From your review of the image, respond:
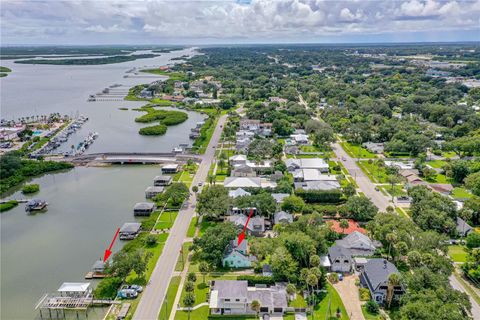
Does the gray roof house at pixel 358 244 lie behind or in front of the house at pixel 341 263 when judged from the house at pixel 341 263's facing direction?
behind

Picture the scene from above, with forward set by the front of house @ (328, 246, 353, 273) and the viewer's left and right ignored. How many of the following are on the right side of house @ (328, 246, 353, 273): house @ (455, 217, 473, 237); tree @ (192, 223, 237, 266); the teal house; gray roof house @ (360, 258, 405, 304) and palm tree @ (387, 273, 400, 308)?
2

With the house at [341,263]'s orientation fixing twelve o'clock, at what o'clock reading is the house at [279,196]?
the house at [279,196] is roughly at 5 o'clock from the house at [341,263].

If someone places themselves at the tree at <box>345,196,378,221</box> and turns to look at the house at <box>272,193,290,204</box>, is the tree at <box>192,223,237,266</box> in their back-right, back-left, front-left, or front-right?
front-left

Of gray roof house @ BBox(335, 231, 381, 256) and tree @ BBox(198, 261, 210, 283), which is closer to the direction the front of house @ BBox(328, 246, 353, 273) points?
the tree

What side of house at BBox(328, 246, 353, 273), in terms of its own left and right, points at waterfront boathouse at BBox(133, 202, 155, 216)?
right

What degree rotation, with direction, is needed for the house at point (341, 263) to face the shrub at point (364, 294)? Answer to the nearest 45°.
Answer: approximately 45° to its left

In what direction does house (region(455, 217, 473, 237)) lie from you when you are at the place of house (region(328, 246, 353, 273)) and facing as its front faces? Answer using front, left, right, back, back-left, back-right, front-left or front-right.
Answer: back-left

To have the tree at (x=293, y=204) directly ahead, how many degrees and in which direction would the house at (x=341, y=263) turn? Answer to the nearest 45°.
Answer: approximately 135° to its right

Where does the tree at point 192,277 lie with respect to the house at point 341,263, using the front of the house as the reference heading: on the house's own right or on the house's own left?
on the house's own right

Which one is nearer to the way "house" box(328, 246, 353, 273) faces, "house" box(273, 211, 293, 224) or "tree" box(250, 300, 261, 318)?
the tree

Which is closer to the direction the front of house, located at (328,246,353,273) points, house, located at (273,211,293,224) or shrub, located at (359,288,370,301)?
the shrub

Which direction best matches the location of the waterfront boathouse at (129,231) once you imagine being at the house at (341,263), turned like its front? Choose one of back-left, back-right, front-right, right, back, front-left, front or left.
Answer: right

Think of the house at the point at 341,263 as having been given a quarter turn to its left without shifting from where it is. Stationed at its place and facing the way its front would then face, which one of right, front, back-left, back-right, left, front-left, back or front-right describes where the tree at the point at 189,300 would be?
back-right

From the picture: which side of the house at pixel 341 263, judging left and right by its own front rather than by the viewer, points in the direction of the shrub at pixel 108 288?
right

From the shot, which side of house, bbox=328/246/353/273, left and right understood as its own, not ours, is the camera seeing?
front
